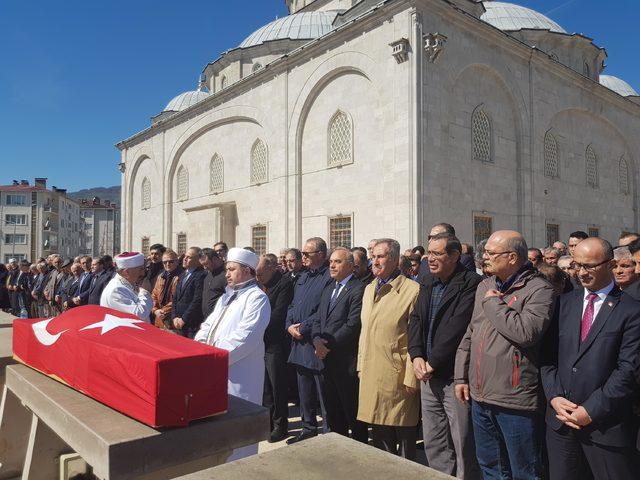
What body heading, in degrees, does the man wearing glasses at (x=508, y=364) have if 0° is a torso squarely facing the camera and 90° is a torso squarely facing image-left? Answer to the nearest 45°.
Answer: approximately 45°

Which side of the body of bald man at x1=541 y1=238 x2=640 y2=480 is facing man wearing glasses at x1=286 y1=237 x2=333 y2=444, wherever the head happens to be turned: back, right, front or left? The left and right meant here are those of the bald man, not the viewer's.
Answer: right

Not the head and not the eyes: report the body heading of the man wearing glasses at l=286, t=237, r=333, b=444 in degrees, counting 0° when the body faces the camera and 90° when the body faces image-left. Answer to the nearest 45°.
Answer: approximately 45°

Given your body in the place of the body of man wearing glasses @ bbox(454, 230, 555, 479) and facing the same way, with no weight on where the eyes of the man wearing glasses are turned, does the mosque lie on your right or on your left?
on your right

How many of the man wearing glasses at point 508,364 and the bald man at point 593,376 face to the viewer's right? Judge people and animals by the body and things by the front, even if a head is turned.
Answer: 0

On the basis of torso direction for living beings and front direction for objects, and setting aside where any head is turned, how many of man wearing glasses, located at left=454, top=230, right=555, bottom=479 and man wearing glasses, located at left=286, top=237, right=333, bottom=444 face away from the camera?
0

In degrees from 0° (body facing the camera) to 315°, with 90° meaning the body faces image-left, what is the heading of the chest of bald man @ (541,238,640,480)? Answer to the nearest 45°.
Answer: approximately 45°

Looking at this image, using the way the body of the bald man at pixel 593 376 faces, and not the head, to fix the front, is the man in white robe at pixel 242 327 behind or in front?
in front

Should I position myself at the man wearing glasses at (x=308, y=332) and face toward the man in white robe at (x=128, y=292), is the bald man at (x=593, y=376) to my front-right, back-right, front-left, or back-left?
back-left

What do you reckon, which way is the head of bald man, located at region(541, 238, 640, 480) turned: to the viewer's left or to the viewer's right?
to the viewer's left

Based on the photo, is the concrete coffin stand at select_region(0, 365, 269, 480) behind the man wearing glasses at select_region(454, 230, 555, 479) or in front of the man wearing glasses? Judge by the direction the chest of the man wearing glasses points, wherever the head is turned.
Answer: in front

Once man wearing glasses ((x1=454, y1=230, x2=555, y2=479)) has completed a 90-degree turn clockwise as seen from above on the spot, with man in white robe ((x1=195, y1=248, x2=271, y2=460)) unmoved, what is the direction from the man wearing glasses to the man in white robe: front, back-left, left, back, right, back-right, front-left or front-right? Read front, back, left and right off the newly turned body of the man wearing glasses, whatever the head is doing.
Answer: front-left

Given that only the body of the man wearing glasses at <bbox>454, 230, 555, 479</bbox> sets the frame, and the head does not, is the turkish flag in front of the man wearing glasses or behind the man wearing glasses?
in front

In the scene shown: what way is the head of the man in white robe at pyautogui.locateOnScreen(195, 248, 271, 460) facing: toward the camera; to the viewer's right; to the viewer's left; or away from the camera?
to the viewer's left
